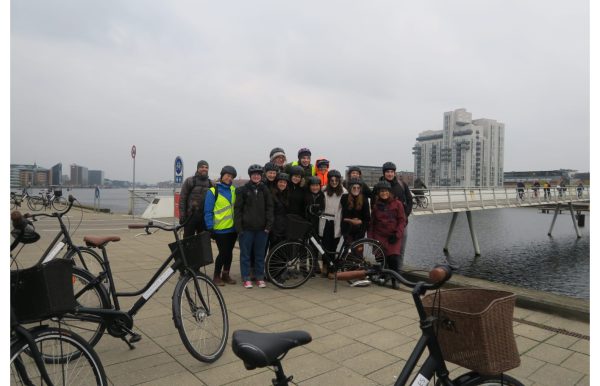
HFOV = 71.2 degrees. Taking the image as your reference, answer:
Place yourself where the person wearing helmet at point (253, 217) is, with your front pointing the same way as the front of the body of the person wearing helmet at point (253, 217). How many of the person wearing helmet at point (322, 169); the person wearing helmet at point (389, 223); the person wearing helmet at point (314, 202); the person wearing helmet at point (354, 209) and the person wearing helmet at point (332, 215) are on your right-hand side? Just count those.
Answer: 0

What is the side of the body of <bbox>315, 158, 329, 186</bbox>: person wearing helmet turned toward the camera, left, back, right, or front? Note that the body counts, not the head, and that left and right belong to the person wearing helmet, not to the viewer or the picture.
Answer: front

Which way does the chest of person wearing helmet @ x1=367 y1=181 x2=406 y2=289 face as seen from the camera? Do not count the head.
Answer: toward the camera

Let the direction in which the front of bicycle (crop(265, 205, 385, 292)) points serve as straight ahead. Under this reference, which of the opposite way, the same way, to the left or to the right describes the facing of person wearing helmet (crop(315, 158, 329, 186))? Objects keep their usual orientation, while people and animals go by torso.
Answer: to the left

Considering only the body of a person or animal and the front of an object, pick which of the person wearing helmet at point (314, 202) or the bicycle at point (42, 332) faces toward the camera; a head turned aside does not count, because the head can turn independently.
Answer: the person wearing helmet

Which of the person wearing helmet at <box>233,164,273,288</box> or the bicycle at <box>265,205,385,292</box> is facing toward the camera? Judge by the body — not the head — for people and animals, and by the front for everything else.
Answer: the person wearing helmet

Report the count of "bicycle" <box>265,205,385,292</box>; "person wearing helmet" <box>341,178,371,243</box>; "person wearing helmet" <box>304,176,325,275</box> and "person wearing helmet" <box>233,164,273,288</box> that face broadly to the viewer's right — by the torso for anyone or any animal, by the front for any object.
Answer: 0

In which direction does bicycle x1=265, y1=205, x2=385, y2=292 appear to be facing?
to the viewer's left

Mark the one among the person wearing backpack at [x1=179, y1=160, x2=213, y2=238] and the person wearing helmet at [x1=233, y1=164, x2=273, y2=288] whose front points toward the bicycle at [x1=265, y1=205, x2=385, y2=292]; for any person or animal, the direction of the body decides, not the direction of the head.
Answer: the person wearing backpack at [x1=179, y1=160, x2=213, y2=238]

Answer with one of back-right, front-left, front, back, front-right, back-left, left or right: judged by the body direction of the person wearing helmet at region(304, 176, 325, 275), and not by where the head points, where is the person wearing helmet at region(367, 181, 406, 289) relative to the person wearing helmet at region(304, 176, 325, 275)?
left

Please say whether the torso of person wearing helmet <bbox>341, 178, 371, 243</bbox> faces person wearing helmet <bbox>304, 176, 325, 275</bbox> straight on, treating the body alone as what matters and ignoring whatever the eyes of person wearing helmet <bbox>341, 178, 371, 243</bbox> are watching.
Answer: no

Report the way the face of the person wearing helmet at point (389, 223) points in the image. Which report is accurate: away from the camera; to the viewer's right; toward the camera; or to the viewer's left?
toward the camera

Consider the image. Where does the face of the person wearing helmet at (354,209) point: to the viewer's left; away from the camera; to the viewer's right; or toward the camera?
toward the camera

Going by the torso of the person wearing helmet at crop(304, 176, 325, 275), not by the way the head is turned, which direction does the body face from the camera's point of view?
toward the camera
